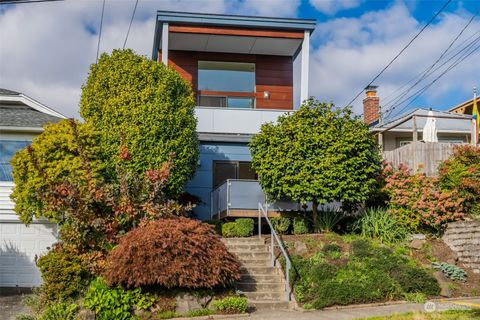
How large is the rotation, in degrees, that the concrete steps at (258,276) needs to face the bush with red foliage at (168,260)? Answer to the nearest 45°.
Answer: approximately 45° to its right

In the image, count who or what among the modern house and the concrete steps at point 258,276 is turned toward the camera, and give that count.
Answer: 2

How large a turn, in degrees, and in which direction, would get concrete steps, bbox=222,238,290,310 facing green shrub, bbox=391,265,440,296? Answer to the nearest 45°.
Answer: approximately 90° to its left

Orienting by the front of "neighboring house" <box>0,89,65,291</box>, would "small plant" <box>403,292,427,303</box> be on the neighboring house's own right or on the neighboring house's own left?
on the neighboring house's own left

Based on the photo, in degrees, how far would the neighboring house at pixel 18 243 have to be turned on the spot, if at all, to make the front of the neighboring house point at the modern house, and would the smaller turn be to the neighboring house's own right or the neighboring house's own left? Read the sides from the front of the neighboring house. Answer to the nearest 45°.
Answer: approximately 90° to the neighboring house's own left

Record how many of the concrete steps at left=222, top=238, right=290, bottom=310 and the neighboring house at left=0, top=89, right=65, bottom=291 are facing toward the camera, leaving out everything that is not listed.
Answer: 2

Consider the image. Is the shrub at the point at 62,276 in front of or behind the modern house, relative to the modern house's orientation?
in front

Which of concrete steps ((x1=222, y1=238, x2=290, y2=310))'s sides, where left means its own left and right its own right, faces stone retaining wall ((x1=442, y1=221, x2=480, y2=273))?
left

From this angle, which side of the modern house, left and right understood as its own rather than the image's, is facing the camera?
front

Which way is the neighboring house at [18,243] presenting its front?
toward the camera

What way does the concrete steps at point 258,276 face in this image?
toward the camera

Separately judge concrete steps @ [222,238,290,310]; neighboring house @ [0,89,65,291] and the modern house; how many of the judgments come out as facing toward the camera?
3

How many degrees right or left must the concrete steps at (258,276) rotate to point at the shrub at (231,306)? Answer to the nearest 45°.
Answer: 0° — it already faces it
